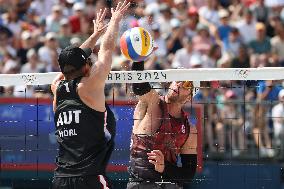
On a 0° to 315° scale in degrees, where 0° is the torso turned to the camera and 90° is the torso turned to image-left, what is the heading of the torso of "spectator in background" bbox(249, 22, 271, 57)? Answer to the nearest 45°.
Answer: approximately 0°

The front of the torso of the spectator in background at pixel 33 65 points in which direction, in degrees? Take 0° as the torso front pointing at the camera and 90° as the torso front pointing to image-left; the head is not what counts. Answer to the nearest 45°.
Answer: approximately 0°

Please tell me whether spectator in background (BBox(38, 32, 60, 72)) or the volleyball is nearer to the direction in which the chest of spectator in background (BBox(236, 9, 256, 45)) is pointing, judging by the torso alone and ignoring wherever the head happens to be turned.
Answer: the volleyball
